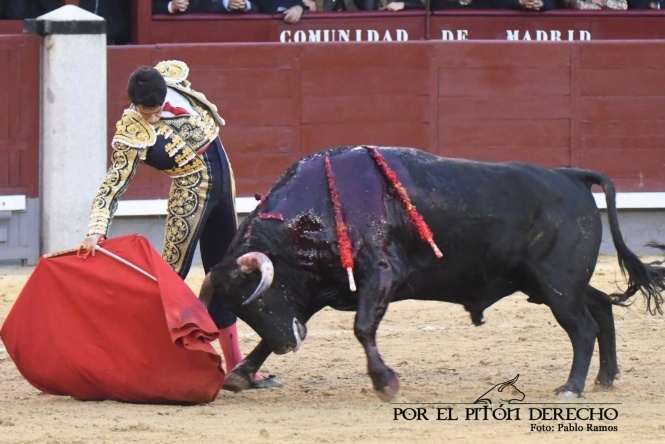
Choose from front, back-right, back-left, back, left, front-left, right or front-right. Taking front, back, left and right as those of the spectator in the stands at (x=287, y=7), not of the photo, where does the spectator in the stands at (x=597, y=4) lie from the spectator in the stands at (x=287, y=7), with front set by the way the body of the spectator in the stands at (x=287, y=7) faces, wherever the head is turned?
left

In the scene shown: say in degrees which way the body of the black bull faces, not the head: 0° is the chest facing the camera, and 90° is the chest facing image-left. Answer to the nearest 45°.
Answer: approximately 90°

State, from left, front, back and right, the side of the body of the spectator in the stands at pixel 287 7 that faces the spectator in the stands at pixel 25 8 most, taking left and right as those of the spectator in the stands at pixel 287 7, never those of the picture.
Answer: right

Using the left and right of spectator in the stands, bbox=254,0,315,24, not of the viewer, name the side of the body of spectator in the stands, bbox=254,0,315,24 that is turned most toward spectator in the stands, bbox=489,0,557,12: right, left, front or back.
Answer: left

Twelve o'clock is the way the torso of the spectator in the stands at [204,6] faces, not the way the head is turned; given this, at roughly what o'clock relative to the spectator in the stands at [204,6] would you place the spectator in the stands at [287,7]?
the spectator in the stands at [287,7] is roughly at 9 o'clock from the spectator in the stands at [204,6].

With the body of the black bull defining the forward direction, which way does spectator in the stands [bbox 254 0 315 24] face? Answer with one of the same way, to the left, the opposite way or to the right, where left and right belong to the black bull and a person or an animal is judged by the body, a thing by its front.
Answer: to the left

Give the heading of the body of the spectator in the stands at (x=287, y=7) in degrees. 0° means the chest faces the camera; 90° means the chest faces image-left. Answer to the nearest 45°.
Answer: approximately 0°

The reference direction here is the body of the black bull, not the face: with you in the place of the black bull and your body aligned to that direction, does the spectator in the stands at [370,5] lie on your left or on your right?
on your right

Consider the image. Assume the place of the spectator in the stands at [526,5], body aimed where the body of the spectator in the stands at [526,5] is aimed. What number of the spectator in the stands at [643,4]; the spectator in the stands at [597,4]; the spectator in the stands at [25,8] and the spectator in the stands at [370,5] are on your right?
2

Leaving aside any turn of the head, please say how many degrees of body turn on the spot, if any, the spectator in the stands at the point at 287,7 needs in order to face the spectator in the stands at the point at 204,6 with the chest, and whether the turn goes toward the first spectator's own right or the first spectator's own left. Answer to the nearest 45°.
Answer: approximately 90° to the first spectator's own right

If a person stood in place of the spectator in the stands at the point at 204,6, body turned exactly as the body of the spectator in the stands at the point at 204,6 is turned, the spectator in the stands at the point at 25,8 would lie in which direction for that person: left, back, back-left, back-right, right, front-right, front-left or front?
right

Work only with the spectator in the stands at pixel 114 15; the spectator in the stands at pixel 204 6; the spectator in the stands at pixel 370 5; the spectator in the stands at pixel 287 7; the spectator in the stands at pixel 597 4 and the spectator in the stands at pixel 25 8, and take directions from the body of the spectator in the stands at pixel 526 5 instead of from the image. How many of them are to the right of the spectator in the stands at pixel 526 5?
5
